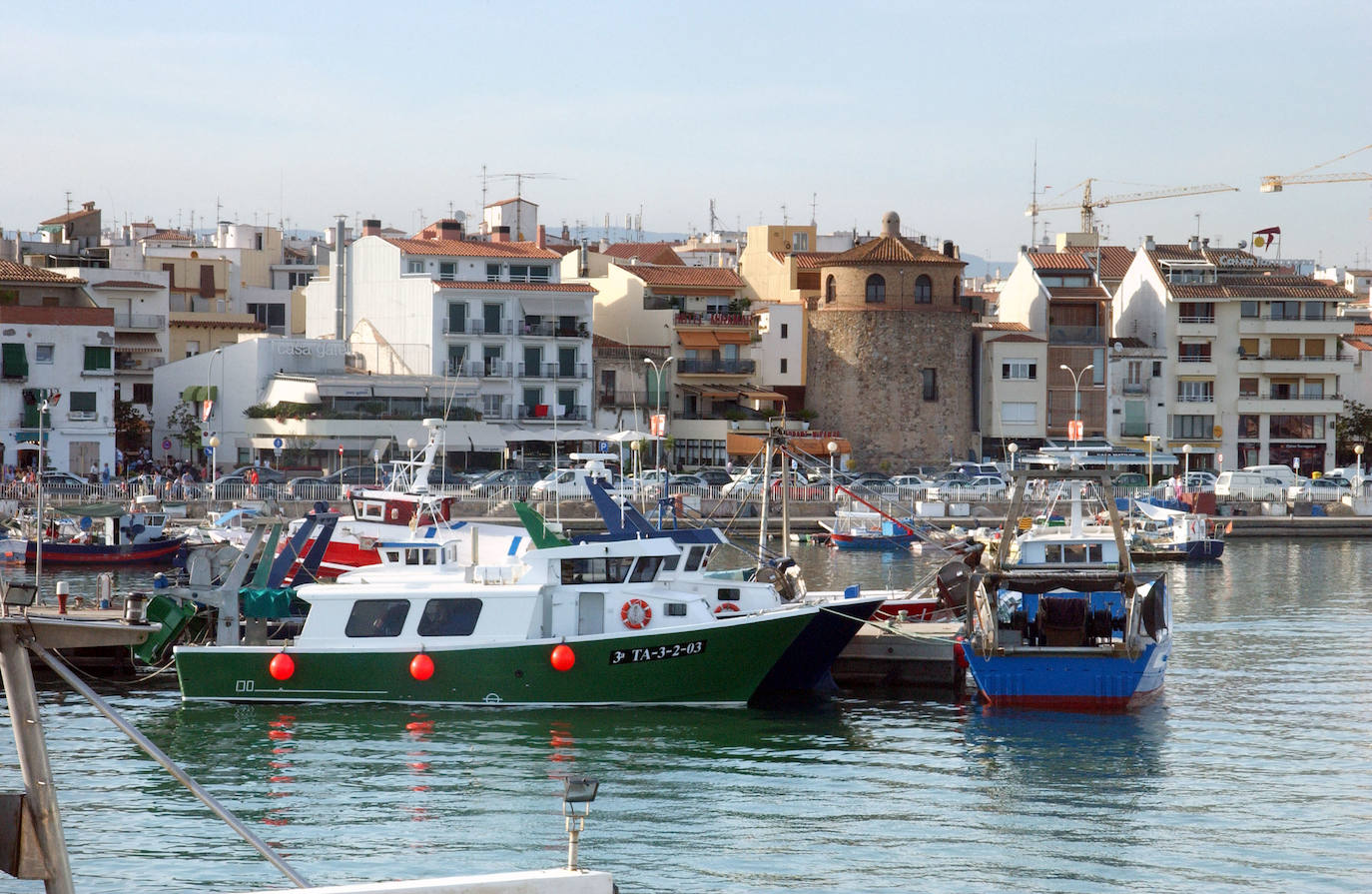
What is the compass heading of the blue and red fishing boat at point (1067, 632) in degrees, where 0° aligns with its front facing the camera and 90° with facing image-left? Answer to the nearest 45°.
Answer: approximately 180°

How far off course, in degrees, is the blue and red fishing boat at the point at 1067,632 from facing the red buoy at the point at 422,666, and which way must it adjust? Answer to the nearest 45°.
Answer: approximately 90° to its left

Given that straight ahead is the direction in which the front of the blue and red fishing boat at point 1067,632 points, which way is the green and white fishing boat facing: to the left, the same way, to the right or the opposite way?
to the right

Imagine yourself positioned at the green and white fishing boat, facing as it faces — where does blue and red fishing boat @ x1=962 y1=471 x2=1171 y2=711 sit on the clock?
The blue and red fishing boat is roughly at 12 o'clock from the green and white fishing boat.

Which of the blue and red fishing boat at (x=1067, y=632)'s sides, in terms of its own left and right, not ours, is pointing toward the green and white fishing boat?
left

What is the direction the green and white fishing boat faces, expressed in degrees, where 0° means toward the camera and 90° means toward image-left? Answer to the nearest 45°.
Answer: approximately 270°

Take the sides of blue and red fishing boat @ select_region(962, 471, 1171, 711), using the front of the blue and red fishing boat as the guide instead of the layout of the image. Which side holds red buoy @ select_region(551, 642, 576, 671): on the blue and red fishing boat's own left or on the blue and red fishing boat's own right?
on the blue and red fishing boat's own left

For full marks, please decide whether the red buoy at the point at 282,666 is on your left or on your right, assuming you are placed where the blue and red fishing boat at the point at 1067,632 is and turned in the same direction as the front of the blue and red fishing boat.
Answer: on your left

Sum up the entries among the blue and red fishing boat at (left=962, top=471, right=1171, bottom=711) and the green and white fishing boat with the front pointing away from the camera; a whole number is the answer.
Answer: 1
